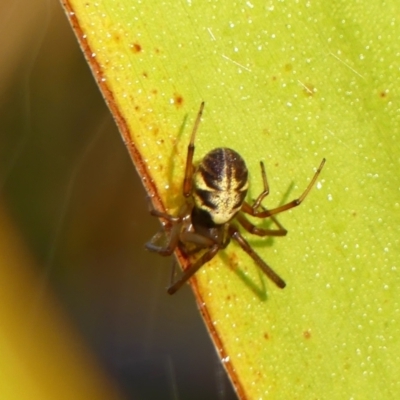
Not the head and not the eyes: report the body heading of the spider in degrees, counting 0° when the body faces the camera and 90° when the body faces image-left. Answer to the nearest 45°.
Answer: approximately 45°
